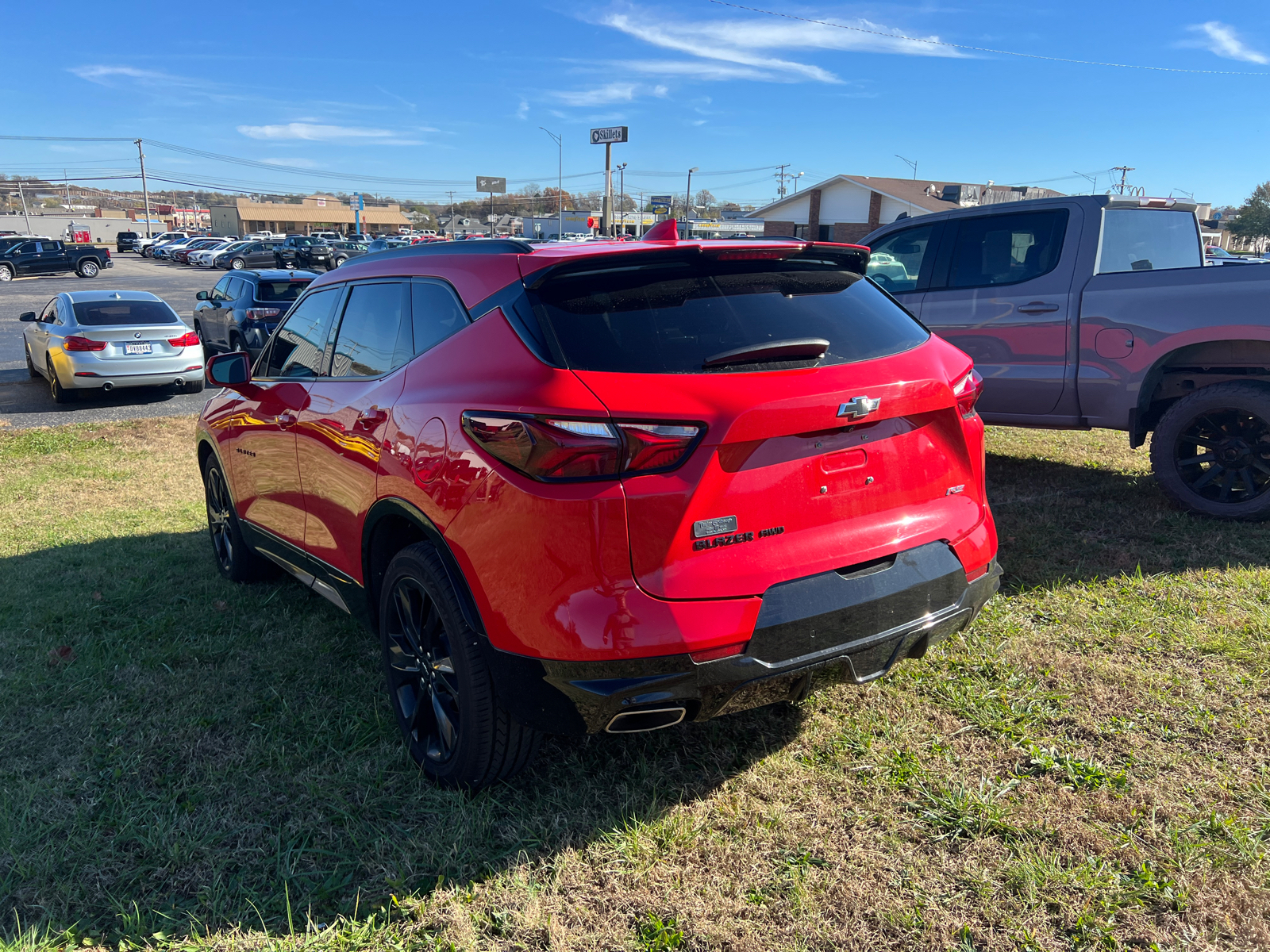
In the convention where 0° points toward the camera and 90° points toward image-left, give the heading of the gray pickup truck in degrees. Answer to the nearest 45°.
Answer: approximately 135°

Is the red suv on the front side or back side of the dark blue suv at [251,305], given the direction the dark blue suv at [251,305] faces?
on the back side

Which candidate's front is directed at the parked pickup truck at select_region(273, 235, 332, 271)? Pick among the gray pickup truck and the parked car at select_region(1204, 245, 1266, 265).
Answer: the gray pickup truck

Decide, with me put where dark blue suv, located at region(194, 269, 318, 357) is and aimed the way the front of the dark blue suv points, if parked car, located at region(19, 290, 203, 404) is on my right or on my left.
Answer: on my left

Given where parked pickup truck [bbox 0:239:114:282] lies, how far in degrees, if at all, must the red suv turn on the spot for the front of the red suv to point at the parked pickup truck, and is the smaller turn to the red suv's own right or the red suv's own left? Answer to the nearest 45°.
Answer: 0° — it already faces it

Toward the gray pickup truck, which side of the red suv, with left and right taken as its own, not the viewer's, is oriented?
right

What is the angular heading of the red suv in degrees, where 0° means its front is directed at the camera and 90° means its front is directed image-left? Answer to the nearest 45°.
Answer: approximately 135°
